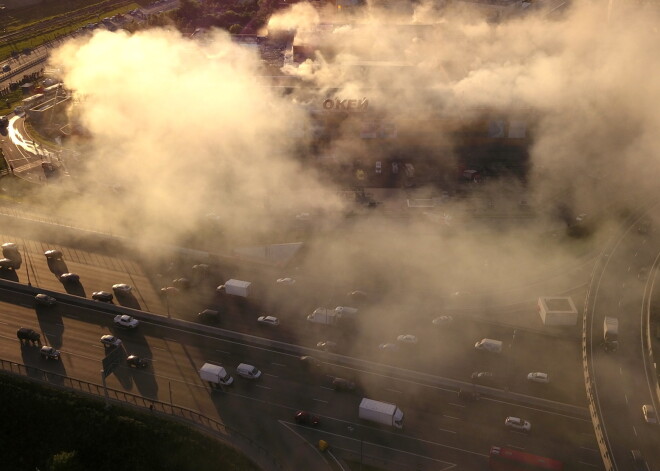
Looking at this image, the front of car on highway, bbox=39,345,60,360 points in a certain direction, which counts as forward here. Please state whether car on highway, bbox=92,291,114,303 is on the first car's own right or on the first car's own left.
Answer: on the first car's own left

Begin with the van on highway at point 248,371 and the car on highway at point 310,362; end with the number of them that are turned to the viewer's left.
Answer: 0

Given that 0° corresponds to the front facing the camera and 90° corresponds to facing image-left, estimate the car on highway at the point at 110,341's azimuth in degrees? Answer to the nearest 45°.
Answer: approximately 315°

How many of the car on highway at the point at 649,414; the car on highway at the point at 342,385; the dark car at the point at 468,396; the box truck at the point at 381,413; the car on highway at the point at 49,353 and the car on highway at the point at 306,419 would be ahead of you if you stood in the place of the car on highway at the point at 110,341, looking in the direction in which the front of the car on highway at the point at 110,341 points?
5

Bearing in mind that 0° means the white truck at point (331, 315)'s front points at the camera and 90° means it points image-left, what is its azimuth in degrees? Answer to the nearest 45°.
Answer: approximately 90°

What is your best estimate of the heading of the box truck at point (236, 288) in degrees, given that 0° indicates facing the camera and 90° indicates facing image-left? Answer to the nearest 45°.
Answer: approximately 135°

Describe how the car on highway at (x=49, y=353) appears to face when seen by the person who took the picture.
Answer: facing the viewer and to the right of the viewer

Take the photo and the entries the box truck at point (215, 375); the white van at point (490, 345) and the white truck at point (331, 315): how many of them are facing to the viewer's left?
2

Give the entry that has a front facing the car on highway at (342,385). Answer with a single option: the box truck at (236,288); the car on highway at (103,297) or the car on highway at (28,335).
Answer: the car on highway at (28,335)

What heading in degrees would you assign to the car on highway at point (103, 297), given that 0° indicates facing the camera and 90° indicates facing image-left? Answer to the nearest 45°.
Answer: approximately 135°

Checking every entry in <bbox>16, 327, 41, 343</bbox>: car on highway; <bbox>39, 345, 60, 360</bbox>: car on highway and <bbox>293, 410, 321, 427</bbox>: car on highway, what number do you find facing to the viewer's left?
0

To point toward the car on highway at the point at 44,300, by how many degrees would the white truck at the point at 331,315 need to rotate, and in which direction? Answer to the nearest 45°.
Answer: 0° — it already faces it

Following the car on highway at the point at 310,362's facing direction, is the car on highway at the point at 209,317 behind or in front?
behind

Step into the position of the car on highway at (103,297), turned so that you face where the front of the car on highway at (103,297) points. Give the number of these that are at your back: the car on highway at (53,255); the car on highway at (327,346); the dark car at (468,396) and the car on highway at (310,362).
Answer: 3

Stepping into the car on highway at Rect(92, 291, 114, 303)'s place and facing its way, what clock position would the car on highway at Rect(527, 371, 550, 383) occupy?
the car on highway at Rect(527, 371, 550, 383) is roughly at 6 o'clock from the car on highway at Rect(92, 291, 114, 303).

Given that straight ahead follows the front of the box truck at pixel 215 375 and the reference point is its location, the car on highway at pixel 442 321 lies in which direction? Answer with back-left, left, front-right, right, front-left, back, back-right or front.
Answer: front-left
